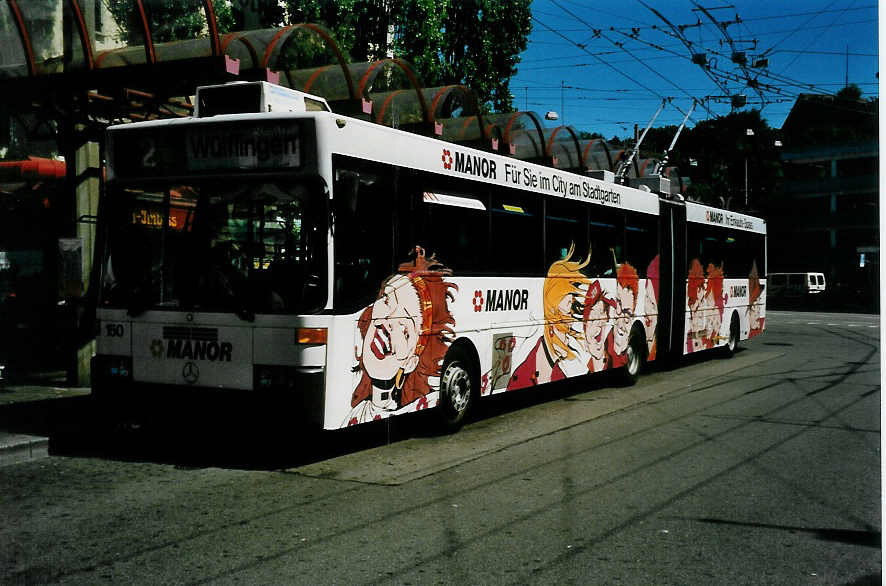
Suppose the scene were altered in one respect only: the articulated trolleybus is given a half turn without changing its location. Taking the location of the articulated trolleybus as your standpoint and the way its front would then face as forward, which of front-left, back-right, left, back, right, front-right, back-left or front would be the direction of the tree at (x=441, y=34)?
front-left

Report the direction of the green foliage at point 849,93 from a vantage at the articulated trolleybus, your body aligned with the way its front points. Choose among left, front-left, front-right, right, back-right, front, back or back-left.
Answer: back

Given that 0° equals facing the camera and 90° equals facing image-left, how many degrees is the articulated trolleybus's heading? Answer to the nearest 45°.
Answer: approximately 45°
